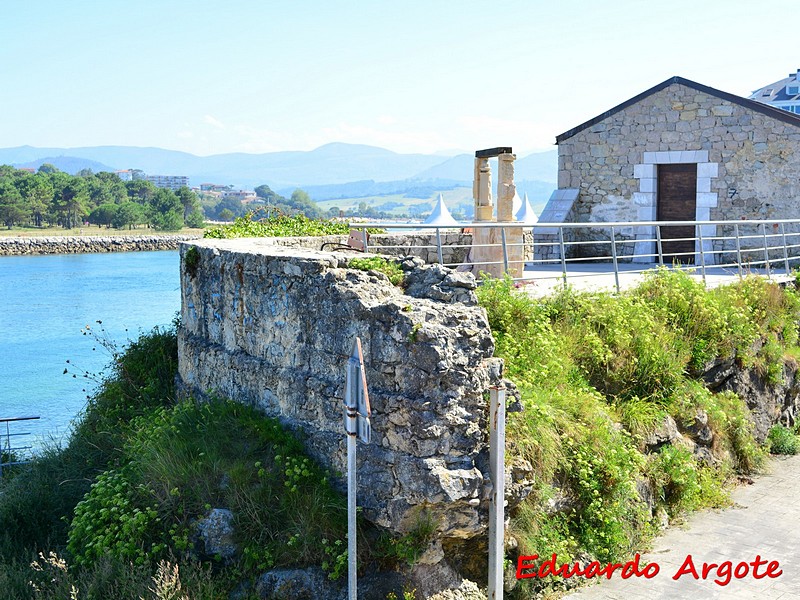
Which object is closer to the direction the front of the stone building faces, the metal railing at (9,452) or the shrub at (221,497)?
the shrub

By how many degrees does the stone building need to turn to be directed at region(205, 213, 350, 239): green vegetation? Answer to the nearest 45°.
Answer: approximately 45° to its right

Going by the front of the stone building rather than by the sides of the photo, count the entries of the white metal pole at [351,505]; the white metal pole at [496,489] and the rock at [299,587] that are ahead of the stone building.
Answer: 3

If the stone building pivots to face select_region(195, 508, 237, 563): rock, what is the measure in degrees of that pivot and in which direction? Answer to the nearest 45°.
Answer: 0° — it already faces it

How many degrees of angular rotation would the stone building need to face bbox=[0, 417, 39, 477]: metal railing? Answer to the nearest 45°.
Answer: approximately 45° to its right

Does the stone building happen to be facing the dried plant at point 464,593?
yes

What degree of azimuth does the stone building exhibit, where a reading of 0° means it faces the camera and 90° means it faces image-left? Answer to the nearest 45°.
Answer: approximately 0°

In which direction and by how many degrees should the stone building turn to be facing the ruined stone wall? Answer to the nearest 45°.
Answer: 0° — it already faces it

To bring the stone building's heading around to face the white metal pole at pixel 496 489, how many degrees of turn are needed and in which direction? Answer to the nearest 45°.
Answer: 0° — it already faces it
